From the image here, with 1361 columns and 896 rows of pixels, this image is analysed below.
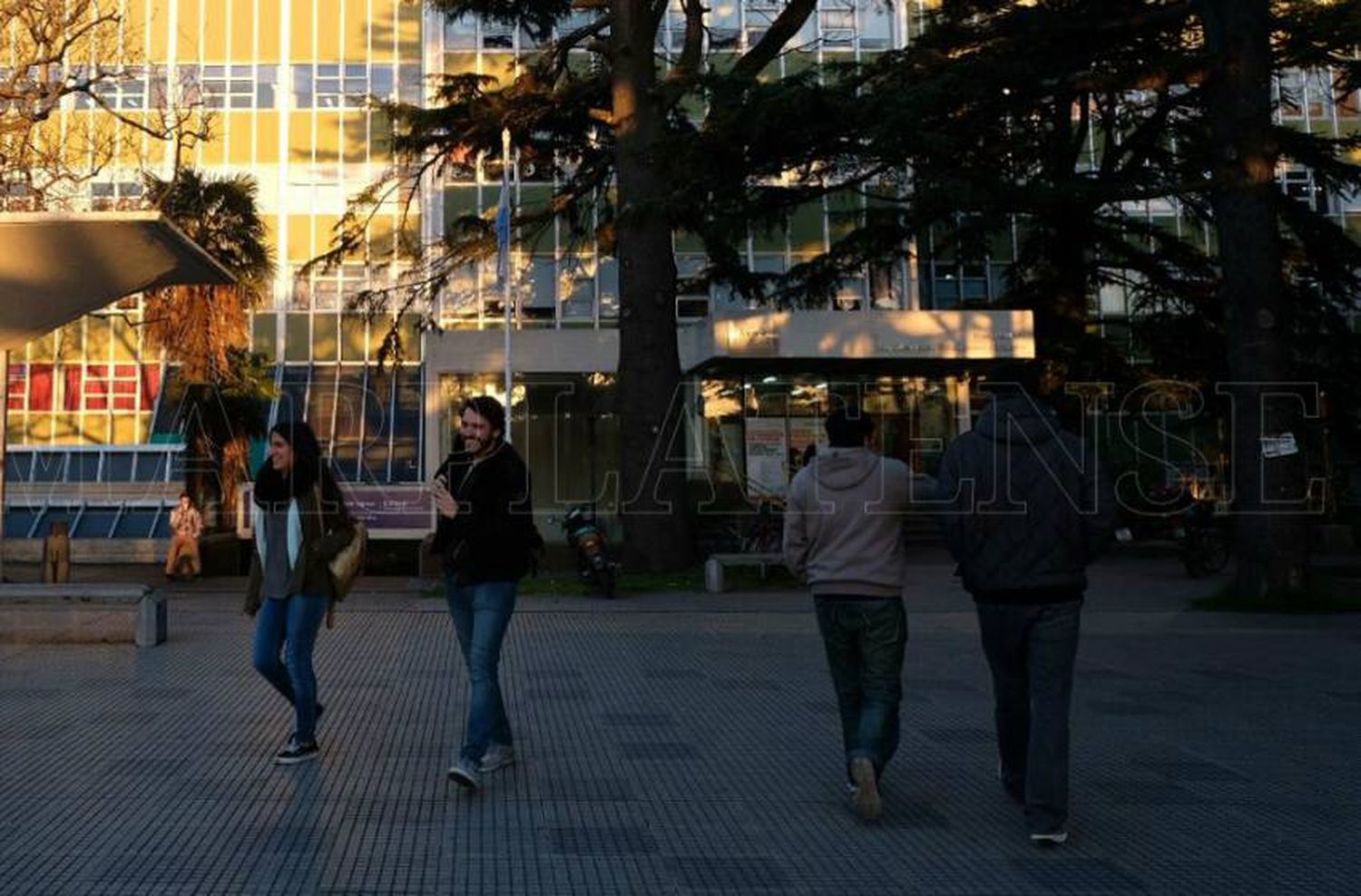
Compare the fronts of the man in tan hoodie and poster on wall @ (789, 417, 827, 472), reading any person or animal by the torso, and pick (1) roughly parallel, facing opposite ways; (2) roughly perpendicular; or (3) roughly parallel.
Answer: roughly parallel, facing opposite ways

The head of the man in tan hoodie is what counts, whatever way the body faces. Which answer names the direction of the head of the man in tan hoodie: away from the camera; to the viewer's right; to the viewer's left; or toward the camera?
away from the camera

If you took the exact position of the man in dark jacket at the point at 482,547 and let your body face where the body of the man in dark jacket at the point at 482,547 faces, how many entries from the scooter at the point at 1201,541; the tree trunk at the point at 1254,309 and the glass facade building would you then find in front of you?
0

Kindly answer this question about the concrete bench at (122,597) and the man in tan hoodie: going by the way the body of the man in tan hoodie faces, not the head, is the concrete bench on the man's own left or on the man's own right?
on the man's own left

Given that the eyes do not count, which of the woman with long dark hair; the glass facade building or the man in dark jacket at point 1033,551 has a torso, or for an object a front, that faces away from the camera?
the man in dark jacket

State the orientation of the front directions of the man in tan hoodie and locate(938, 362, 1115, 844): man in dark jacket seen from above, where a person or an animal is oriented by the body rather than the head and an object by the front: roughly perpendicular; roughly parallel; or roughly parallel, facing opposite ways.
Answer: roughly parallel

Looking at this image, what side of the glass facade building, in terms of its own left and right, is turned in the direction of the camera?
front

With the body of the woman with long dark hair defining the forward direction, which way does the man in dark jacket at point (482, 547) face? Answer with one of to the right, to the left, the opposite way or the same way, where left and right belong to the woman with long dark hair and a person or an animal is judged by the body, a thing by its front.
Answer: the same way

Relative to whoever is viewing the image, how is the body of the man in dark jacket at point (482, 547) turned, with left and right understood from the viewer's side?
facing the viewer and to the left of the viewer

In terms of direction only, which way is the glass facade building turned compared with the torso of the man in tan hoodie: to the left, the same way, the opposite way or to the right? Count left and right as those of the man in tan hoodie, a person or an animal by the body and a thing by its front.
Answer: the opposite way

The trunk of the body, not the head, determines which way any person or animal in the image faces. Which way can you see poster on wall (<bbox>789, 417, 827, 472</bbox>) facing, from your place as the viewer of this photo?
facing the viewer

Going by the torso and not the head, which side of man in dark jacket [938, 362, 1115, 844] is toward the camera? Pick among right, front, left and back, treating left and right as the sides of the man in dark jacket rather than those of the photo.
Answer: back

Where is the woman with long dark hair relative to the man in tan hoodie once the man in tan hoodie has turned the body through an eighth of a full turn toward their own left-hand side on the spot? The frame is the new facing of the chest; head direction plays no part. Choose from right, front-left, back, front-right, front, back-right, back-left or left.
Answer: front-left

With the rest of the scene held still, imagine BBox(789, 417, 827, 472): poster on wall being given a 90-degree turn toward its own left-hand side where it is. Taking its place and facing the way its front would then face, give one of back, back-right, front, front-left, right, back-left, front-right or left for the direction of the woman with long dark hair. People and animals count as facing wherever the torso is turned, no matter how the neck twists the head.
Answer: right

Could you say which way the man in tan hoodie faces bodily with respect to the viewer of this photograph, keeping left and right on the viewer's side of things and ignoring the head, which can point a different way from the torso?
facing away from the viewer
